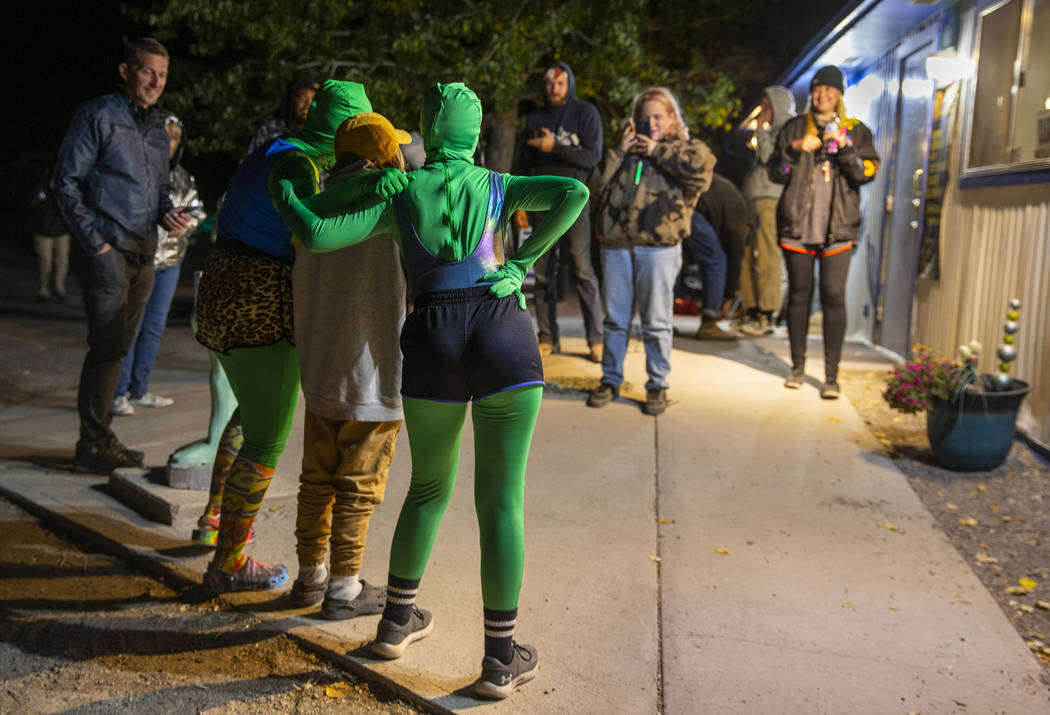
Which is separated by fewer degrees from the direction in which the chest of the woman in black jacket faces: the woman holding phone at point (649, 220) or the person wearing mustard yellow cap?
the person wearing mustard yellow cap

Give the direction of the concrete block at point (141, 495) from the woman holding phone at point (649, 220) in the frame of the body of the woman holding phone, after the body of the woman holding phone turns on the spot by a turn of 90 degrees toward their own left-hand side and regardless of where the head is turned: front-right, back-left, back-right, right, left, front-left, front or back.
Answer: right

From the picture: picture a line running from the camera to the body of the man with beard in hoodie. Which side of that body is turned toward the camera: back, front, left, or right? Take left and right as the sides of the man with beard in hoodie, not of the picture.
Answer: front

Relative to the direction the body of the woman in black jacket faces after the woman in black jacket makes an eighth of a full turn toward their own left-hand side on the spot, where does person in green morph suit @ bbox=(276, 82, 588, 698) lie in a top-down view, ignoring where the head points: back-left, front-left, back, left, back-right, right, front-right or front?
front-right

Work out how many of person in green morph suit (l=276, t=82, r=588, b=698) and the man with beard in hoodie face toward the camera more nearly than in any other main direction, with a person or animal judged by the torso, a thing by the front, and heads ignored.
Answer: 1

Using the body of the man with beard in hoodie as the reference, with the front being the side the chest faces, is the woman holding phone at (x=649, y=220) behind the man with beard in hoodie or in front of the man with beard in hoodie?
in front

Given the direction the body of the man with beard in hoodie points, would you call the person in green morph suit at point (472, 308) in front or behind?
in front

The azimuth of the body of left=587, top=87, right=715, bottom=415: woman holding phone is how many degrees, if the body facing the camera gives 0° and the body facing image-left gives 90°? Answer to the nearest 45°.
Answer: approximately 45°

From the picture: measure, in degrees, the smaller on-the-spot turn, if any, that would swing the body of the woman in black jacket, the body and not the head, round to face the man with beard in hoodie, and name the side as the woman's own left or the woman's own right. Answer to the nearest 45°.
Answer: approximately 90° to the woman's own right

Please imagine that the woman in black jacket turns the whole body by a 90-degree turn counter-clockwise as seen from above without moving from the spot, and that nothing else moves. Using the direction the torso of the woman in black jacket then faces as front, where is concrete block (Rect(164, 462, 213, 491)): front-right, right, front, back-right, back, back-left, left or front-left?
back-right

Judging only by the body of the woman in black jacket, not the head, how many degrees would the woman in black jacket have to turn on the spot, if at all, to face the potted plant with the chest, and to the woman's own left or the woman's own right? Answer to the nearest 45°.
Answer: approximately 45° to the woman's own left

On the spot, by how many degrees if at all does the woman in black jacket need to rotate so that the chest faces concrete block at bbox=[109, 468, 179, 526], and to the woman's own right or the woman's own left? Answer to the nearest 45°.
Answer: approximately 45° to the woman's own right

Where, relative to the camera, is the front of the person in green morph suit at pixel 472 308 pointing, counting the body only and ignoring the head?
away from the camera

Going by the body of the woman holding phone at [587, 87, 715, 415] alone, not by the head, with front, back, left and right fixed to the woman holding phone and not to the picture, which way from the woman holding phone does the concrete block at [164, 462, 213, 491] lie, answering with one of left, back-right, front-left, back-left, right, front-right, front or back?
front

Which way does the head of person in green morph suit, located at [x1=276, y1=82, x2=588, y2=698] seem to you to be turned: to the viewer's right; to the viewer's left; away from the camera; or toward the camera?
away from the camera
